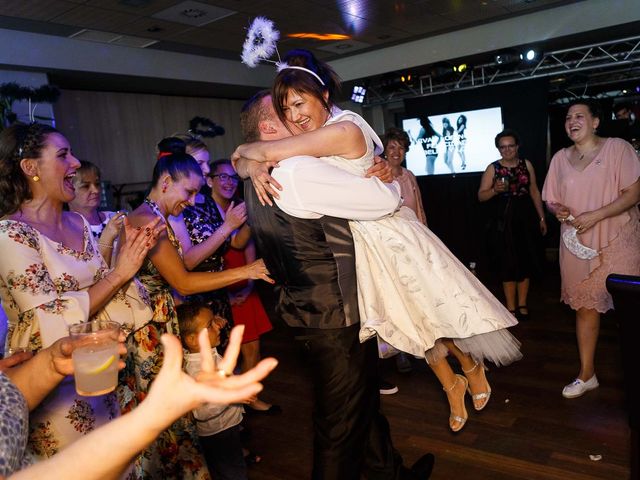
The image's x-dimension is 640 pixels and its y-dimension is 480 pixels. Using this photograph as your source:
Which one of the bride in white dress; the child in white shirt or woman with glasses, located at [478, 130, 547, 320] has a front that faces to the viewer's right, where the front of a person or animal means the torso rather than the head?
the child in white shirt

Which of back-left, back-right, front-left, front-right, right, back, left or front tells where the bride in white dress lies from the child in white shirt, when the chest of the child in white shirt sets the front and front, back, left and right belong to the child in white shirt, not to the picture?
front-right

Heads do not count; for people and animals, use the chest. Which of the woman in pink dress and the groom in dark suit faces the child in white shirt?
the woman in pink dress

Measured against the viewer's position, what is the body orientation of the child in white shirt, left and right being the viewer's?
facing to the right of the viewer

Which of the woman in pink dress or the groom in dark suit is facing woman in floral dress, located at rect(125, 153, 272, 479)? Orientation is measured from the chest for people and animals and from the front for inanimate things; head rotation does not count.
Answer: the woman in pink dress

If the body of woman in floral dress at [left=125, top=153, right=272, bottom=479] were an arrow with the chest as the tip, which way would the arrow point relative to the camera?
to the viewer's right

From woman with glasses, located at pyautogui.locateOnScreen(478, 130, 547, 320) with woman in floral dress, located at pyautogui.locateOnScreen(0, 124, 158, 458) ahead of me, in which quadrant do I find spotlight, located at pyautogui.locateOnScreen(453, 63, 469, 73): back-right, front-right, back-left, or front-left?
back-right

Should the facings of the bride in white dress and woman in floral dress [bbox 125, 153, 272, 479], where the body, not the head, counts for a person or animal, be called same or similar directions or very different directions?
very different directions

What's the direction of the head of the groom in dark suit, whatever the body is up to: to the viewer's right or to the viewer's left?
to the viewer's right

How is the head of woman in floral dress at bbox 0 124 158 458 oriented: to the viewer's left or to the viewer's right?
to the viewer's right

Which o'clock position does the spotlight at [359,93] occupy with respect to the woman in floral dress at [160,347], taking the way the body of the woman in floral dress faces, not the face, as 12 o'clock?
The spotlight is roughly at 10 o'clock from the woman in floral dress.
